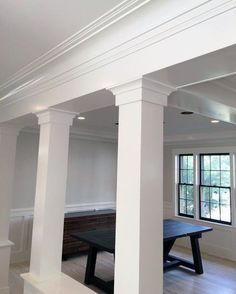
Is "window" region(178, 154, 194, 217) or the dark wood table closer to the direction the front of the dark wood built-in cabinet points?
the dark wood table

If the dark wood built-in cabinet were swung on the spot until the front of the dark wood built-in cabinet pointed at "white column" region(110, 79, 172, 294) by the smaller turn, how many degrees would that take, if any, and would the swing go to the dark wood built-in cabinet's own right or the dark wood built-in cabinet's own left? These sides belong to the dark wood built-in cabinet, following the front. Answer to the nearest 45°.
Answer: approximately 45° to the dark wood built-in cabinet's own right

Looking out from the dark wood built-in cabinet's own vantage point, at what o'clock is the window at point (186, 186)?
The window is roughly at 10 o'clock from the dark wood built-in cabinet.

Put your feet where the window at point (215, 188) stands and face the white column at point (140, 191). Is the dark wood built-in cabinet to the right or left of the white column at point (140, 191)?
right

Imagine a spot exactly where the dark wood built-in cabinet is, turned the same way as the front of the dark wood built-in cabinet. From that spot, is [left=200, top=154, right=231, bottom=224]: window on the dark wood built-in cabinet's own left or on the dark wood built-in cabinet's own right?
on the dark wood built-in cabinet's own left

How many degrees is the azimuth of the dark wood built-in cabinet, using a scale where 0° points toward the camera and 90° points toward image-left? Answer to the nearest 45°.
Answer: approximately 315°

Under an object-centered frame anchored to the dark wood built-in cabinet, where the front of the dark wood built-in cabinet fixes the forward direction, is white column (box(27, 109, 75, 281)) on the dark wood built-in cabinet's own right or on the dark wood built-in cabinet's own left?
on the dark wood built-in cabinet's own right

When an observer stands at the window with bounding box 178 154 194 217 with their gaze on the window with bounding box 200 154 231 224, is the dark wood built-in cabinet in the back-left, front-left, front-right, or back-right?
back-right
